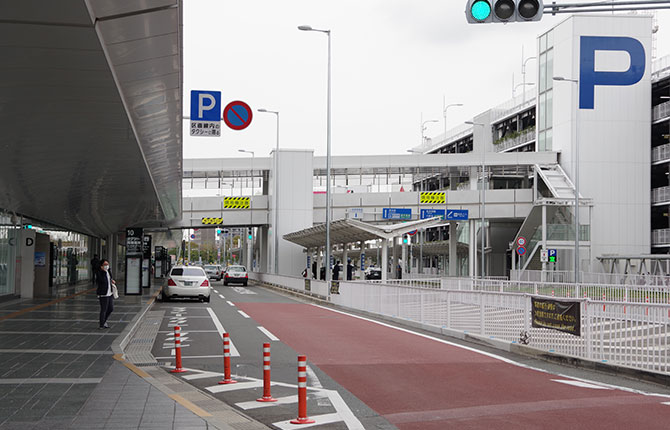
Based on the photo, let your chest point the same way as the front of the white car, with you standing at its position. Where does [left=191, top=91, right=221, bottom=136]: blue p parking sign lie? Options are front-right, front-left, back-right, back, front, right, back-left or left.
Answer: back

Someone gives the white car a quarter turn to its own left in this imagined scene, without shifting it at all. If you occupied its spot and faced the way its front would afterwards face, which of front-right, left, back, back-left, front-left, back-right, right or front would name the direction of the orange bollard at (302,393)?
left

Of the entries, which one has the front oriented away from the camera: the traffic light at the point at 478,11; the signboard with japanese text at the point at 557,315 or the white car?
the white car

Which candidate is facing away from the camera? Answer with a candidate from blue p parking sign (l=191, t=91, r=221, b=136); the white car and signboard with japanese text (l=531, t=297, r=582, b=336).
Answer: the white car

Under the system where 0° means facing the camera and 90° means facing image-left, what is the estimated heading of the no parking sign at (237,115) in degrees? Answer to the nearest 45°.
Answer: approximately 0°

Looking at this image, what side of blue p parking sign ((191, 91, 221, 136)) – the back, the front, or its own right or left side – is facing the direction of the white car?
back

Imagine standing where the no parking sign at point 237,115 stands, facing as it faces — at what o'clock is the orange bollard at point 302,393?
The orange bollard is roughly at 12 o'clock from the no parking sign.

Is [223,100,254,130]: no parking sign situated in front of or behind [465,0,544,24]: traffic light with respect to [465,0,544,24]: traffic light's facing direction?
behind

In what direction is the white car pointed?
away from the camera

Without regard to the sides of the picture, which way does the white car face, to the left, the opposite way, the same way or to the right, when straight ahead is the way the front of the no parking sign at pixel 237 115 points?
the opposite way
